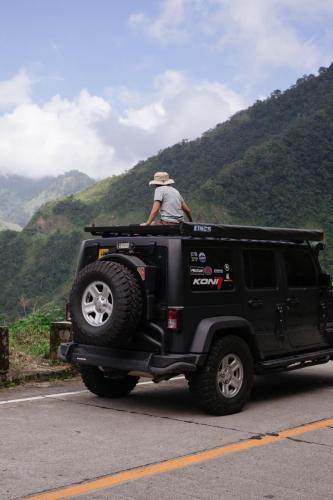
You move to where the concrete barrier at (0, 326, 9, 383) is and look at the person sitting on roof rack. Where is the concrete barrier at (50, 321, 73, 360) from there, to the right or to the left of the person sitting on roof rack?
left

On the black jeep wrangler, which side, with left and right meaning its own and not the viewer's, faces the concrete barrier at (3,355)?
left

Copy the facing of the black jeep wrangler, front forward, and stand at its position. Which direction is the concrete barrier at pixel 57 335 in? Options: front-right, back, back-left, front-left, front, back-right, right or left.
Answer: left

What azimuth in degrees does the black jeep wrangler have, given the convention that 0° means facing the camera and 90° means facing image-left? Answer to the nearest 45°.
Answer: approximately 225°
